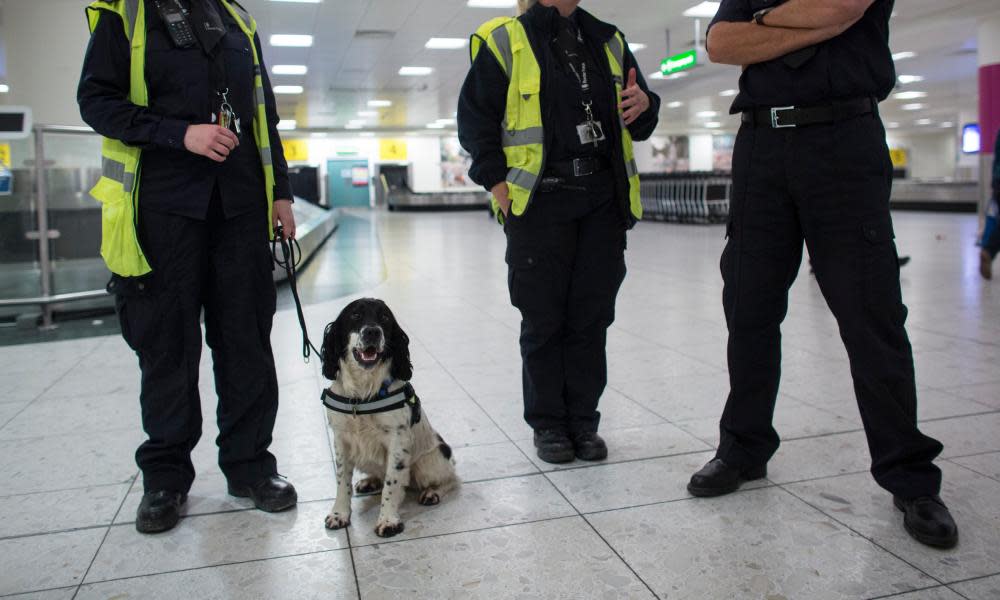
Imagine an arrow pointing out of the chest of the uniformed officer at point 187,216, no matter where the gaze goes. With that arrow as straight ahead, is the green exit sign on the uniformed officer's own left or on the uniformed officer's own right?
on the uniformed officer's own left

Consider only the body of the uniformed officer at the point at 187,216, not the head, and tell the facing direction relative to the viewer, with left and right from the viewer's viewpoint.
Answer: facing the viewer and to the right of the viewer

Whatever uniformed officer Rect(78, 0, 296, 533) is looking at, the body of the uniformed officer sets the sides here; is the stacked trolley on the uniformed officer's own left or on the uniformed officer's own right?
on the uniformed officer's own left

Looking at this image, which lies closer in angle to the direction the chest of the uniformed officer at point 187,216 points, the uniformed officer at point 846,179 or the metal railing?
the uniformed officer

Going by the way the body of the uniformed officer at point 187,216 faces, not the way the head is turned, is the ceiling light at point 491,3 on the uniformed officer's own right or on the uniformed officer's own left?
on the uniformed officer's own left

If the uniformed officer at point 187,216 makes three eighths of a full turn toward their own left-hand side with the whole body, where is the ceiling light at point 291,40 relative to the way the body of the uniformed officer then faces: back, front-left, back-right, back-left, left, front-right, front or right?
front

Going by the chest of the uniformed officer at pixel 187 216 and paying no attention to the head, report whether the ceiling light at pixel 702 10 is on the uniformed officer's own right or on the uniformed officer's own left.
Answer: on the uniformed officer's own left
